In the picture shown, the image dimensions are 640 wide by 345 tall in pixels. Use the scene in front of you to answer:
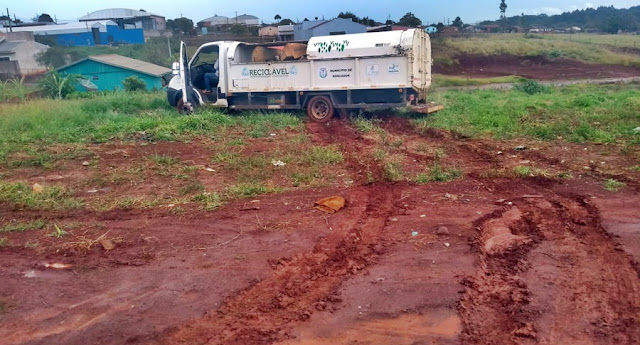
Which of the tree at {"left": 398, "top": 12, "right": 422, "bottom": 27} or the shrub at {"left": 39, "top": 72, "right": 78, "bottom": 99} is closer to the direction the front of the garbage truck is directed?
the shrub

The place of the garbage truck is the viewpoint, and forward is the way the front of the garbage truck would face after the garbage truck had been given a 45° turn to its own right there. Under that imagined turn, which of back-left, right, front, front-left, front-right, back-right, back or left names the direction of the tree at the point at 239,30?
front-right

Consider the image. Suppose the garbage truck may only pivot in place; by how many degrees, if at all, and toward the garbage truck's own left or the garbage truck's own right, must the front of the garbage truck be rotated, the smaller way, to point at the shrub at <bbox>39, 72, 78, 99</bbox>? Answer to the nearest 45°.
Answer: approximately 45° to the garbage truck's own right

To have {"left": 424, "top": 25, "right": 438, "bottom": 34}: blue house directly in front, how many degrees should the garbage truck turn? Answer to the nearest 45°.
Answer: approximately 90° to its right

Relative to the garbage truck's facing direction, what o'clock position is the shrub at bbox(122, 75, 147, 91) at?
The shrub is roughly at 2 o'clock from the garbage truck.

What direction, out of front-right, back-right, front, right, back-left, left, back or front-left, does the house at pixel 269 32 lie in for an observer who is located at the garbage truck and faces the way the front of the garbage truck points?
right

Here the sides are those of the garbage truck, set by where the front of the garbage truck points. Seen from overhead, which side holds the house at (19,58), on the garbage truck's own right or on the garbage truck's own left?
on the garbage truck's own right

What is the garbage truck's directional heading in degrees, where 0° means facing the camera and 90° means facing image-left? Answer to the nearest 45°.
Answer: approximately 90°

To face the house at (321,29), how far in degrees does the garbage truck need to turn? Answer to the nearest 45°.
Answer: approximately 90° to its right

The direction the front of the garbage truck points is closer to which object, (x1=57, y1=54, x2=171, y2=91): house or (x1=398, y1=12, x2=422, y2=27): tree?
the house
